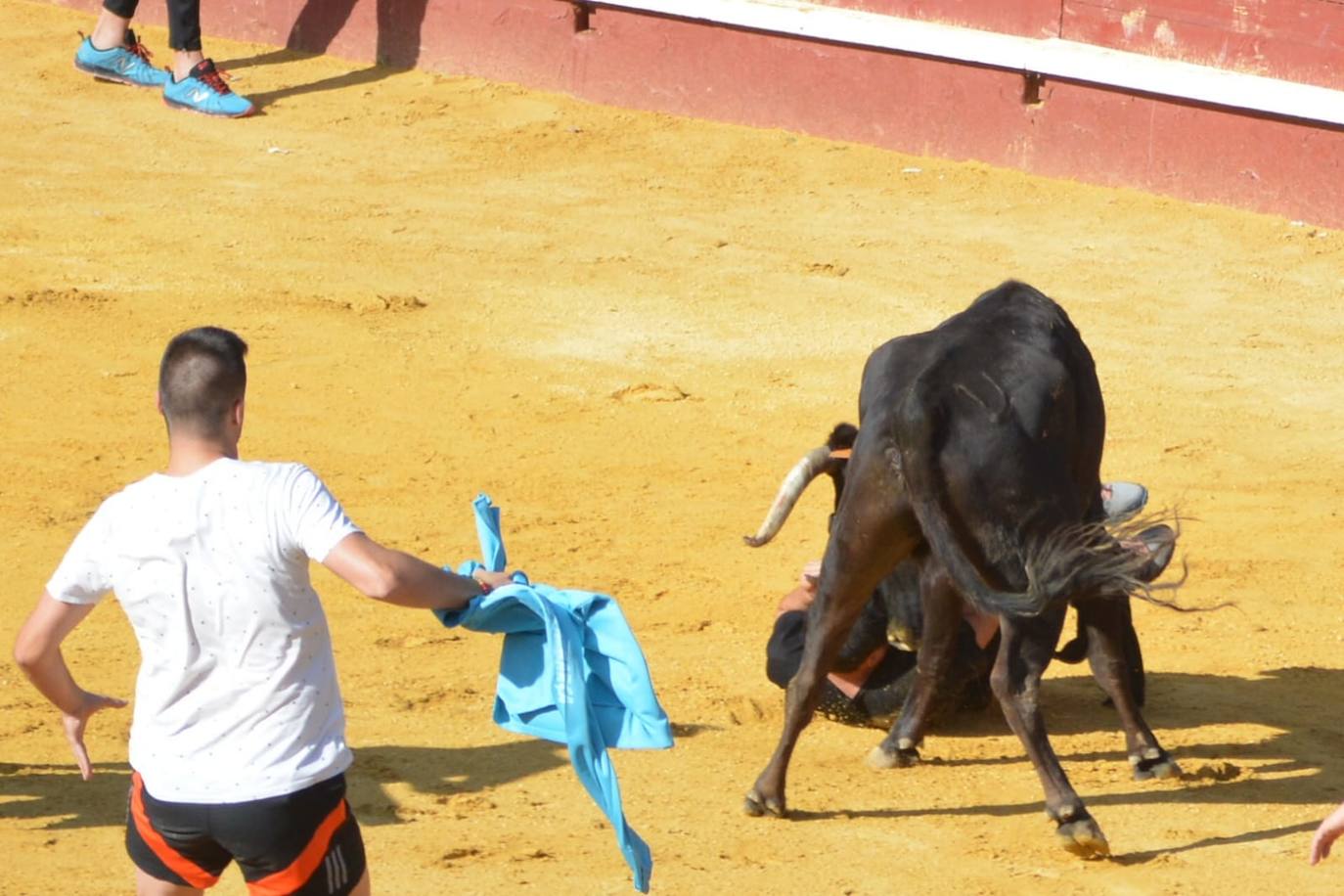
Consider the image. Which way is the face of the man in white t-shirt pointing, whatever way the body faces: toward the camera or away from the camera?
away from the camera

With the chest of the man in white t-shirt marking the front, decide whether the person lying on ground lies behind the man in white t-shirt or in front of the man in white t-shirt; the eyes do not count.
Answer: in front

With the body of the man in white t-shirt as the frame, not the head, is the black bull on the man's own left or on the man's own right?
on the man's own right

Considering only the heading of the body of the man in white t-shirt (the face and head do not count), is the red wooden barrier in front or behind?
in front

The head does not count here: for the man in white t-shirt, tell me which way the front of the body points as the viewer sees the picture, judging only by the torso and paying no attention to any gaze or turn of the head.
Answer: away from the camera

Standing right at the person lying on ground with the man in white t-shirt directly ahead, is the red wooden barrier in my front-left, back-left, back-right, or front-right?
back-right

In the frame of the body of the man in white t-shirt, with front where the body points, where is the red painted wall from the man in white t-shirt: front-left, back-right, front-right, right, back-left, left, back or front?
front-right
